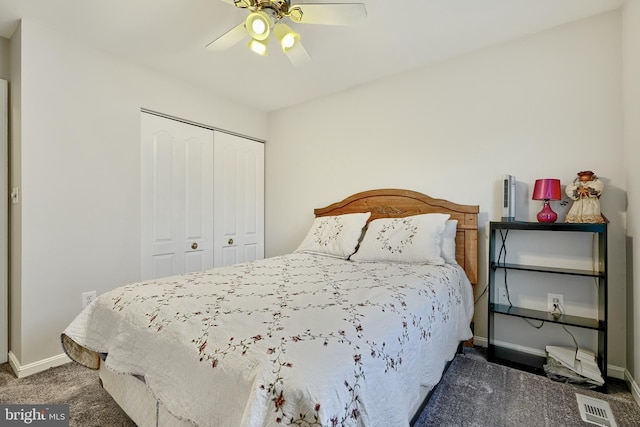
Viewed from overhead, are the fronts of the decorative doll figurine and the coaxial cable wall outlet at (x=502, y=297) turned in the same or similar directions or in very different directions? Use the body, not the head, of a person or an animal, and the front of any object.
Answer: same or similar directions

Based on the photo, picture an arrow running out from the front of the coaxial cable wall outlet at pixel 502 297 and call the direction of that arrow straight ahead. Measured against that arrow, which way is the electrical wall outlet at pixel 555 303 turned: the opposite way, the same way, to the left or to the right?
the same way

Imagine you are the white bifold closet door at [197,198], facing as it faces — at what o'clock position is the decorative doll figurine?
The decorative doll figurine is roughly at 12 o'clock from the white bifold closet door.

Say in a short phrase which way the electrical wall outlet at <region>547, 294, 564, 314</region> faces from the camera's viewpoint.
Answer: facing the viewer

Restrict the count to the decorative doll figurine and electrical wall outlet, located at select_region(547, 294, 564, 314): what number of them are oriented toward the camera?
2

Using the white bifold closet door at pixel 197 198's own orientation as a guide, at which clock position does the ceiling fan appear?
The ceiling fan is roughly at 1 o'clock from the white bifold closet door.

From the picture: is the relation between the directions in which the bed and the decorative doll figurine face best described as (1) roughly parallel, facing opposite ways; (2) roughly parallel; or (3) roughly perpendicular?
roughly parallel

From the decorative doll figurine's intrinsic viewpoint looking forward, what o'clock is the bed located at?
The bed is roughly at 1 o'clock from the decorative doll figurine.

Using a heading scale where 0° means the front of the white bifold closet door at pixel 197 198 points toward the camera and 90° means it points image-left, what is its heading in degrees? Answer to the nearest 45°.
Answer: approximately 315°

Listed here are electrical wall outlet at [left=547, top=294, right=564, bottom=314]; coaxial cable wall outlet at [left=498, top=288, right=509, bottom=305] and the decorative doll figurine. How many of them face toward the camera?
3

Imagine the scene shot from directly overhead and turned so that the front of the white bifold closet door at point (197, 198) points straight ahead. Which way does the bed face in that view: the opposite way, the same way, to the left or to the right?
to the right

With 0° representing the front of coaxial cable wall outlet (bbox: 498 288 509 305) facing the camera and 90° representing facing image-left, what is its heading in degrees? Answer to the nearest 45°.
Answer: approximately 0°

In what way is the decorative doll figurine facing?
toward the camera

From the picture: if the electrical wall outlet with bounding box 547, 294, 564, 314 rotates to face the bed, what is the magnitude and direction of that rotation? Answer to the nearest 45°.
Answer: approximately 45° to its right
